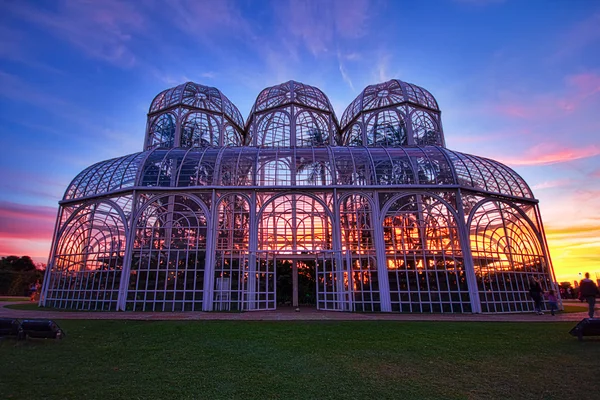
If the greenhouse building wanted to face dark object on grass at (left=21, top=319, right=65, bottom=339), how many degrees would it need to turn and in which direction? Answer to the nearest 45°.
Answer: approximately 45° to its right

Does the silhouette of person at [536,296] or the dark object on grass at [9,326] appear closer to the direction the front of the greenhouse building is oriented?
the dark object on grass

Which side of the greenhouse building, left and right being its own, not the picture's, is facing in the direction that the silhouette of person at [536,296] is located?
left

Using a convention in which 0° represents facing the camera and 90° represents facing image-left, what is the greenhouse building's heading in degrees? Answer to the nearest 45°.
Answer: approximately 0°

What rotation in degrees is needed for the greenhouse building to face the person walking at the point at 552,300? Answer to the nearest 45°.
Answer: approximately 90° to its left

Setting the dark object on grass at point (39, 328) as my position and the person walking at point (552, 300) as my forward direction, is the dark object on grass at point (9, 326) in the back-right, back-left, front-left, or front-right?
back-left

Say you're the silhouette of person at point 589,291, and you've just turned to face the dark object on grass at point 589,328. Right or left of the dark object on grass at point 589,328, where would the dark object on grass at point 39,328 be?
right
